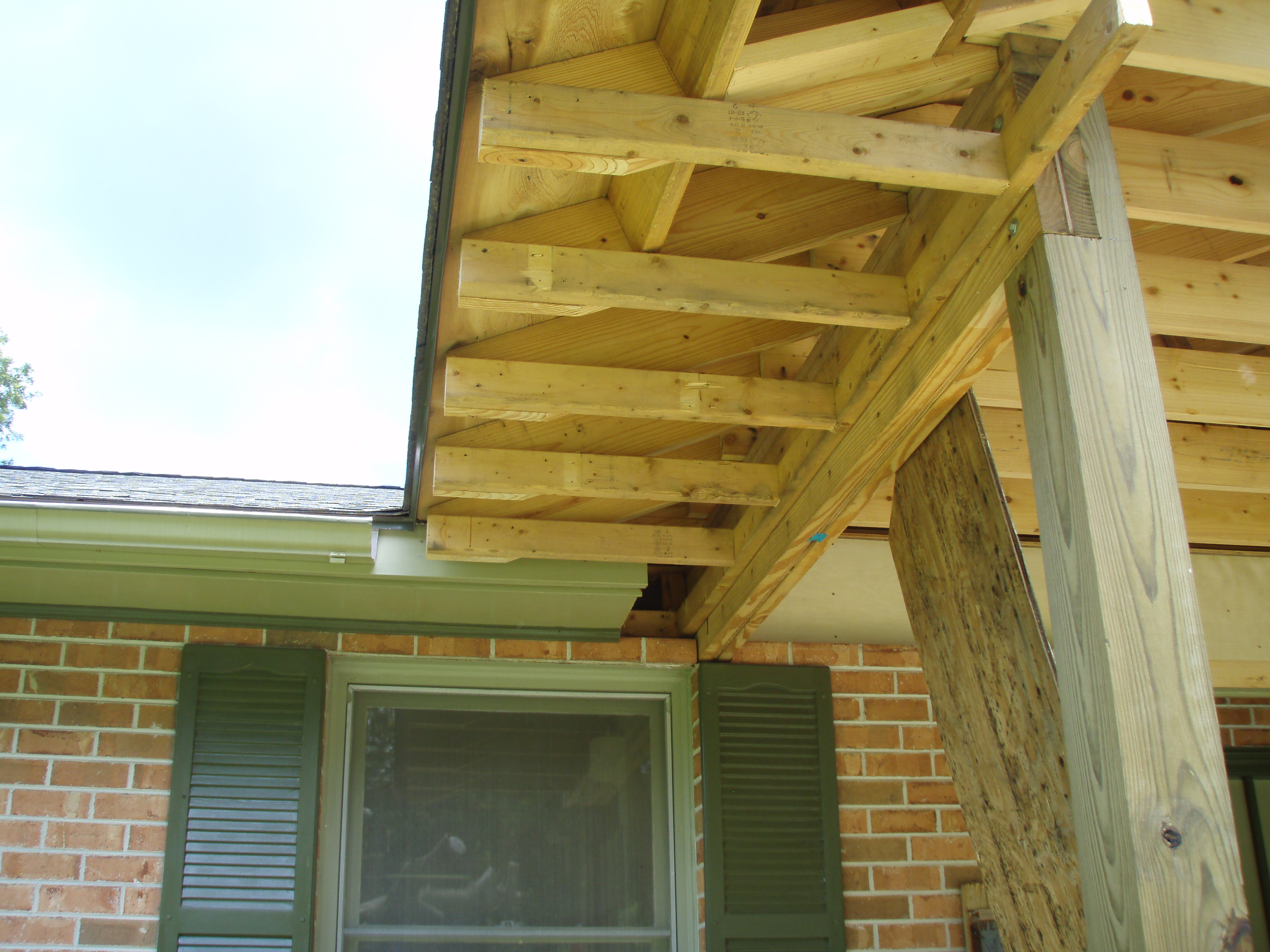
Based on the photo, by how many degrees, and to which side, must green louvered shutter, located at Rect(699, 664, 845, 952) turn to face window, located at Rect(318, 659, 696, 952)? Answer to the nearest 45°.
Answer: approximately 90° to its right

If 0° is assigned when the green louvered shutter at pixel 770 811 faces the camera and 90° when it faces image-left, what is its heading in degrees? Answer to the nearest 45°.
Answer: approximately 0°

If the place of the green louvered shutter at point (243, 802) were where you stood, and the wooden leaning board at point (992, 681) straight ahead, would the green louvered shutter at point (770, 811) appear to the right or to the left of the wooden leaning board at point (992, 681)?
left

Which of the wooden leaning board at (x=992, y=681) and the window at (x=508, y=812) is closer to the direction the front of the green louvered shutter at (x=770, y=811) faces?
the wooden leaning board

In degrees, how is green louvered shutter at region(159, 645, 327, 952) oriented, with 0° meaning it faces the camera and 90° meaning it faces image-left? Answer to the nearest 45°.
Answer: approximately 0°

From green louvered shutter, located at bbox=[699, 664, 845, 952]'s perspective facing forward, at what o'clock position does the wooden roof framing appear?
The wooden roof framing is roughly at 12 o'clock from the green louvered shutter.

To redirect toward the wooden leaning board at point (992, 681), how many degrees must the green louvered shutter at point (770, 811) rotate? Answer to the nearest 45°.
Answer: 0° — it already faces it

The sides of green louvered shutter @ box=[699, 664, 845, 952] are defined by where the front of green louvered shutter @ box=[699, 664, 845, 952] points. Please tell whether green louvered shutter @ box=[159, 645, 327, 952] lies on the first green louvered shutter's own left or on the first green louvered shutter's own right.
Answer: on the first green louvered shutter's own right

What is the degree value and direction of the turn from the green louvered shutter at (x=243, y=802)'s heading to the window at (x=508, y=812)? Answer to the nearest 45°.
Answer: approximately 90° to its left

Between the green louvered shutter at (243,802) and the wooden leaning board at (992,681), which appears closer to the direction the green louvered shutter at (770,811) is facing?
the wooden leaning board

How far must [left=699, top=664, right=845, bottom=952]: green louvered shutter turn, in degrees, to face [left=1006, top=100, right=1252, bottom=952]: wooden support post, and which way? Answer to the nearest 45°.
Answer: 0° — it already faces it

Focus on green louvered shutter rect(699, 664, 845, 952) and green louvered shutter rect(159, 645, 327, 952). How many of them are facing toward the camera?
2
